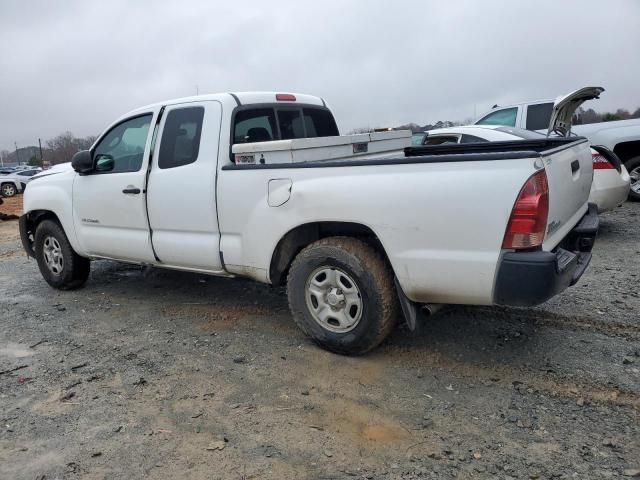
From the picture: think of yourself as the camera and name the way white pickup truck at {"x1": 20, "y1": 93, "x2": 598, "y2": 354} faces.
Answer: facing away from the viewer and to the left of the viewer

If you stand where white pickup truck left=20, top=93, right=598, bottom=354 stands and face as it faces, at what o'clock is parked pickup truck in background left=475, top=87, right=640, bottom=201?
The parked pickup truck in background is roughly at 3 o'clock from the white pickup truck.
